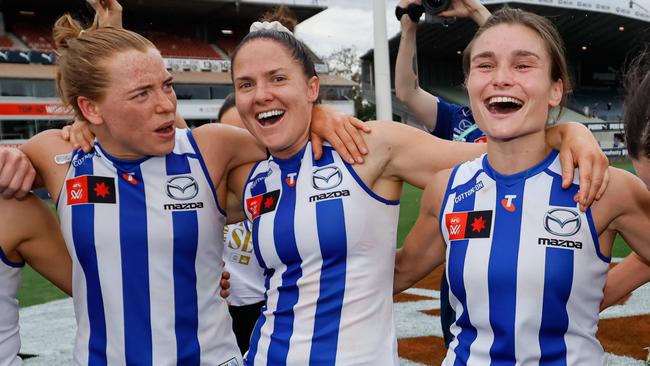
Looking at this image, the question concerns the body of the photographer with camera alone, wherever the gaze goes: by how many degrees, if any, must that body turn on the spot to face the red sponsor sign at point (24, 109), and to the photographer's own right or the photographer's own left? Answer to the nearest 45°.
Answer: approximately 135° to the photographer's own right

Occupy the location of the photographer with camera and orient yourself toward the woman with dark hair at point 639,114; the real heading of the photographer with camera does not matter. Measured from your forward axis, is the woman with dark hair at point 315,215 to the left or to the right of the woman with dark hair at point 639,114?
right

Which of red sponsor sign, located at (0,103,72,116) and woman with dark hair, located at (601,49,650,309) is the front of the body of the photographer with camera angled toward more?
the woman with dark hair

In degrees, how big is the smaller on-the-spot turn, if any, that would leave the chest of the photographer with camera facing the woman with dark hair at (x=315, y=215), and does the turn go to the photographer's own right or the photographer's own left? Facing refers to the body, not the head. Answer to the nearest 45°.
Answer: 0° — they already face them

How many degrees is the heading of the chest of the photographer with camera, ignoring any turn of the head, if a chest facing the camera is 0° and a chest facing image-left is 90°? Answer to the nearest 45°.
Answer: approximately 0°

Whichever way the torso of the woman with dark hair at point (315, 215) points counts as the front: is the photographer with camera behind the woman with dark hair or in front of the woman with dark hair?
behind

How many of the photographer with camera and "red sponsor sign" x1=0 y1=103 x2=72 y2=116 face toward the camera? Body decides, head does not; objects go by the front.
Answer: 2
